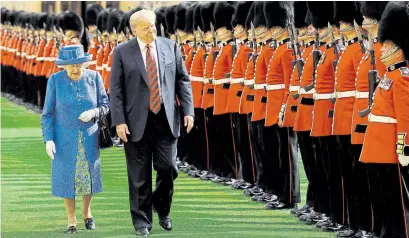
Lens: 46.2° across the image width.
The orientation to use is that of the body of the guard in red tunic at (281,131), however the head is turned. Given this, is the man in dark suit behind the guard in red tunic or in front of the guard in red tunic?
in front

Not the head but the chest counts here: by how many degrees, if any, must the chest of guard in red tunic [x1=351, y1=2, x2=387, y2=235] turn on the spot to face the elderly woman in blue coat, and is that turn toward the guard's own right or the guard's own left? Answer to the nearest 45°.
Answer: approximately 45° to the guard's own right

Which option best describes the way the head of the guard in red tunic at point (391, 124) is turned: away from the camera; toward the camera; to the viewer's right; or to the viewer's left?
to the viewer's left

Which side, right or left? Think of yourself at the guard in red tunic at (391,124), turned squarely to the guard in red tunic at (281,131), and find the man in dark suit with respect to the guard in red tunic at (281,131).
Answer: left

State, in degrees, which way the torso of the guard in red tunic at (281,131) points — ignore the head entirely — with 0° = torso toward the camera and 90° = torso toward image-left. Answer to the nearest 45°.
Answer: approximately 45°

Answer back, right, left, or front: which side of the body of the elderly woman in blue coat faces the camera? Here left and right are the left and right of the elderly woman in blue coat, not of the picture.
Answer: front

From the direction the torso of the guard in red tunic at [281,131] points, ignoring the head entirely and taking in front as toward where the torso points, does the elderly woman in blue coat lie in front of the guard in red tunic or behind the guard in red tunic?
in front

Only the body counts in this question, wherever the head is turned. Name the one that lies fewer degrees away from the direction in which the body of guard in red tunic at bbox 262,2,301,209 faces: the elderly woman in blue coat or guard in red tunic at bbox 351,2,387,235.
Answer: the elderly woman in blue coat

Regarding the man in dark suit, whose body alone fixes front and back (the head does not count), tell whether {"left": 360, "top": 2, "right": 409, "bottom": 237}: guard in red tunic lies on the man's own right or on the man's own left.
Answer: on the man's own left

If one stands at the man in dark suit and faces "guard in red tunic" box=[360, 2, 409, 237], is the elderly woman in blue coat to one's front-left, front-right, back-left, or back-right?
back-right

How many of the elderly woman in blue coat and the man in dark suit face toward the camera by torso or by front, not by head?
2

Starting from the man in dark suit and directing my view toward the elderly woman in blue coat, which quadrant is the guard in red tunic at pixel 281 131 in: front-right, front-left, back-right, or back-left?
back-right
